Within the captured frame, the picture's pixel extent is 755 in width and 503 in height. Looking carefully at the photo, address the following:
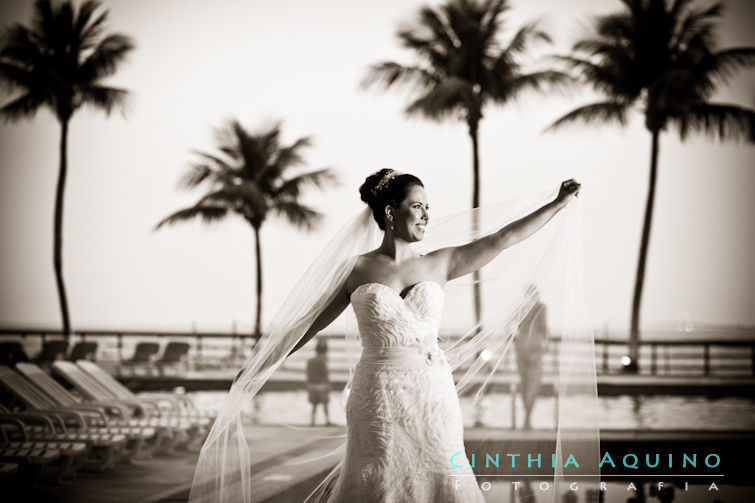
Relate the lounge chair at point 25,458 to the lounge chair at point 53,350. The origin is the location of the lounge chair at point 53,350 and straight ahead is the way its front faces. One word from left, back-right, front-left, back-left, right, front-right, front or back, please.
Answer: front-left

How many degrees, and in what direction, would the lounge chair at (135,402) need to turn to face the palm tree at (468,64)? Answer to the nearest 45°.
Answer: approximately 90° to its left

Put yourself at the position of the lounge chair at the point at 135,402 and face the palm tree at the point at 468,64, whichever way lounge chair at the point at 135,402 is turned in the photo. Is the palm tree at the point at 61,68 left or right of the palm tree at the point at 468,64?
left

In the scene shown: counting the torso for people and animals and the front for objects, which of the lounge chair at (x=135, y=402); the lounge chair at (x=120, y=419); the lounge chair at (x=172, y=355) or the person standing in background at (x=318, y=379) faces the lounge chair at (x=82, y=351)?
the lounge chair at (x=172, y=355)

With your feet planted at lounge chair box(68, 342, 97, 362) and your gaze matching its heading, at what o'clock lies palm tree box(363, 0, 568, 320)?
The palm tree is roughly at 7 o'clock from the lounge chair.

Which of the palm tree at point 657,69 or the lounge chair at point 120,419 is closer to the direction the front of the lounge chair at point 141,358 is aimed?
the lounge chair

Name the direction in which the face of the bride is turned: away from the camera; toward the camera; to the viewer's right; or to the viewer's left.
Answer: to the viewer's right

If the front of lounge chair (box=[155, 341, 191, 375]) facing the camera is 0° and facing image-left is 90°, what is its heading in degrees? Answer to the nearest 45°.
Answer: approximately 45°

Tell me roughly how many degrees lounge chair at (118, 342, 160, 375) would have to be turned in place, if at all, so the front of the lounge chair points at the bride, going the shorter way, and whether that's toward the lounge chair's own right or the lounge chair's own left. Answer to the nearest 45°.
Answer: approximately 45° to the lounge chair's own left

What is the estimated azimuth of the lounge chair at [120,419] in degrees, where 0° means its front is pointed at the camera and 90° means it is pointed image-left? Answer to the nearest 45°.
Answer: approximately 315°

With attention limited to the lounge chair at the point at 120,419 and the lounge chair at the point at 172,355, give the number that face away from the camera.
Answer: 0

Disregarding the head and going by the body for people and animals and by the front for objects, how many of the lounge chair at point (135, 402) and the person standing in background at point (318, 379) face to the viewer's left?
0
